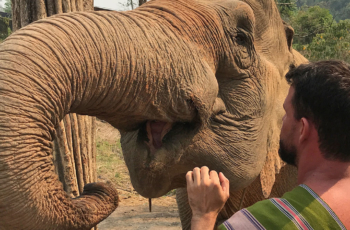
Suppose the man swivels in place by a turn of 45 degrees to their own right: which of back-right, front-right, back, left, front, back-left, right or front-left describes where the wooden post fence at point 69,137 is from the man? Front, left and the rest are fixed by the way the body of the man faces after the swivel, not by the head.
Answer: front-left

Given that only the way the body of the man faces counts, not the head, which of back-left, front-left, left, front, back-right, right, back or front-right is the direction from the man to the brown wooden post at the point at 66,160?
front

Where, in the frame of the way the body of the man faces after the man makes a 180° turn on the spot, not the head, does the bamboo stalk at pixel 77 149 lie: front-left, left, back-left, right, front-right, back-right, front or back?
back

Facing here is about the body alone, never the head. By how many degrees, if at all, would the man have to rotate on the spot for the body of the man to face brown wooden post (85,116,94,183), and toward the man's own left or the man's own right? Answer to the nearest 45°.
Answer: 0° — they already face it

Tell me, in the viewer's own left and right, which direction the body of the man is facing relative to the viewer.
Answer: facing away from the viewer and to the left of the viewer

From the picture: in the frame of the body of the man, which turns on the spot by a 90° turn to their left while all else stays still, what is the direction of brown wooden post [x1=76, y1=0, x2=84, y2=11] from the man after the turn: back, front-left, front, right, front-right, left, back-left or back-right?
right

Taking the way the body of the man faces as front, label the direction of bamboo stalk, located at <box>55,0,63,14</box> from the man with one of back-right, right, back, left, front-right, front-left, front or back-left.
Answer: front

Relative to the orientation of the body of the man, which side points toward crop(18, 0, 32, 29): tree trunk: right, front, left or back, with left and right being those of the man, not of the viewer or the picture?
front

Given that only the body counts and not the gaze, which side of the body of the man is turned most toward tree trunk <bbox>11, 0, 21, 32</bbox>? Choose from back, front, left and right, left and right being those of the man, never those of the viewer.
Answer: front

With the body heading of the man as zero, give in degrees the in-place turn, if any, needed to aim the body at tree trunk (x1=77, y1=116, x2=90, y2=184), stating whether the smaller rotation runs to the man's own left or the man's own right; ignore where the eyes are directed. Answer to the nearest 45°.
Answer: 0° — they already face it

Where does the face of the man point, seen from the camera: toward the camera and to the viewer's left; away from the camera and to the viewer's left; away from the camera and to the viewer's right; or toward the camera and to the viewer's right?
away from the camera and to the viewer's left
